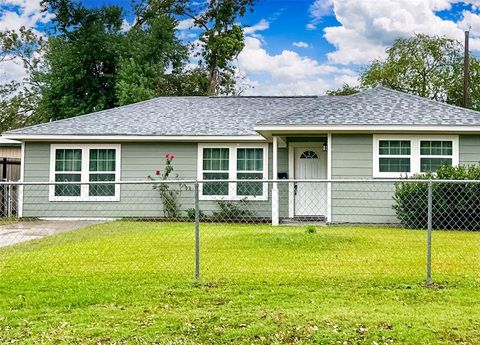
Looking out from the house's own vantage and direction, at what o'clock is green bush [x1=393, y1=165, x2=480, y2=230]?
The green bush is roughly at 10 o'clock from the house.

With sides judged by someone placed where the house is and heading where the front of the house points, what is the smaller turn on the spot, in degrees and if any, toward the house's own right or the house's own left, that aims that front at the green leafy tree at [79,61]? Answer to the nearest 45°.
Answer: approximately 135° to the house's own right

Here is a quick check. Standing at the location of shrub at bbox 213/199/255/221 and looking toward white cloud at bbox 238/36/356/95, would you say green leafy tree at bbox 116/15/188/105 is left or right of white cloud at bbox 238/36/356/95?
left

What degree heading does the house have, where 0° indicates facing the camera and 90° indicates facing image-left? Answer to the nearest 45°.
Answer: approximately 0°

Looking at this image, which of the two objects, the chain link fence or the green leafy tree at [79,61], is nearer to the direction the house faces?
the chain link fence

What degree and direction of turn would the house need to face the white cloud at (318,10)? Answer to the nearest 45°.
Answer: approximately 180°

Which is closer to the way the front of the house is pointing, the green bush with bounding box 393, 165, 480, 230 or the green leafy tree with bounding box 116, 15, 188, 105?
the green bush

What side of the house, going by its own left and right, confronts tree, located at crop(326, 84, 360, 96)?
back

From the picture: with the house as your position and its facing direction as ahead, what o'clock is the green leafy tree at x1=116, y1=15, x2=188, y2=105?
The green leafy tree is roughly at 5 o'clock from the house.

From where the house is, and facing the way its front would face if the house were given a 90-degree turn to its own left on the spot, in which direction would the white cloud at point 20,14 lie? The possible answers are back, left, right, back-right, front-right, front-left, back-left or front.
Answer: back-left

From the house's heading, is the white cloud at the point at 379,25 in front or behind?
behind

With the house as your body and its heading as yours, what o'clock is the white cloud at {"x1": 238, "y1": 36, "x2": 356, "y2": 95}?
The white cloud is roughly at 6 o'clock from the house.

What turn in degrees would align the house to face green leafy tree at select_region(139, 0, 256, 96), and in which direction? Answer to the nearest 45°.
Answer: approximately 180°

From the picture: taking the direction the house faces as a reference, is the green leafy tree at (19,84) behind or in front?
behind

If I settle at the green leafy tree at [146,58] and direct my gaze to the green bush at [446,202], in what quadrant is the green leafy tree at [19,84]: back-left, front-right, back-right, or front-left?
back-right
